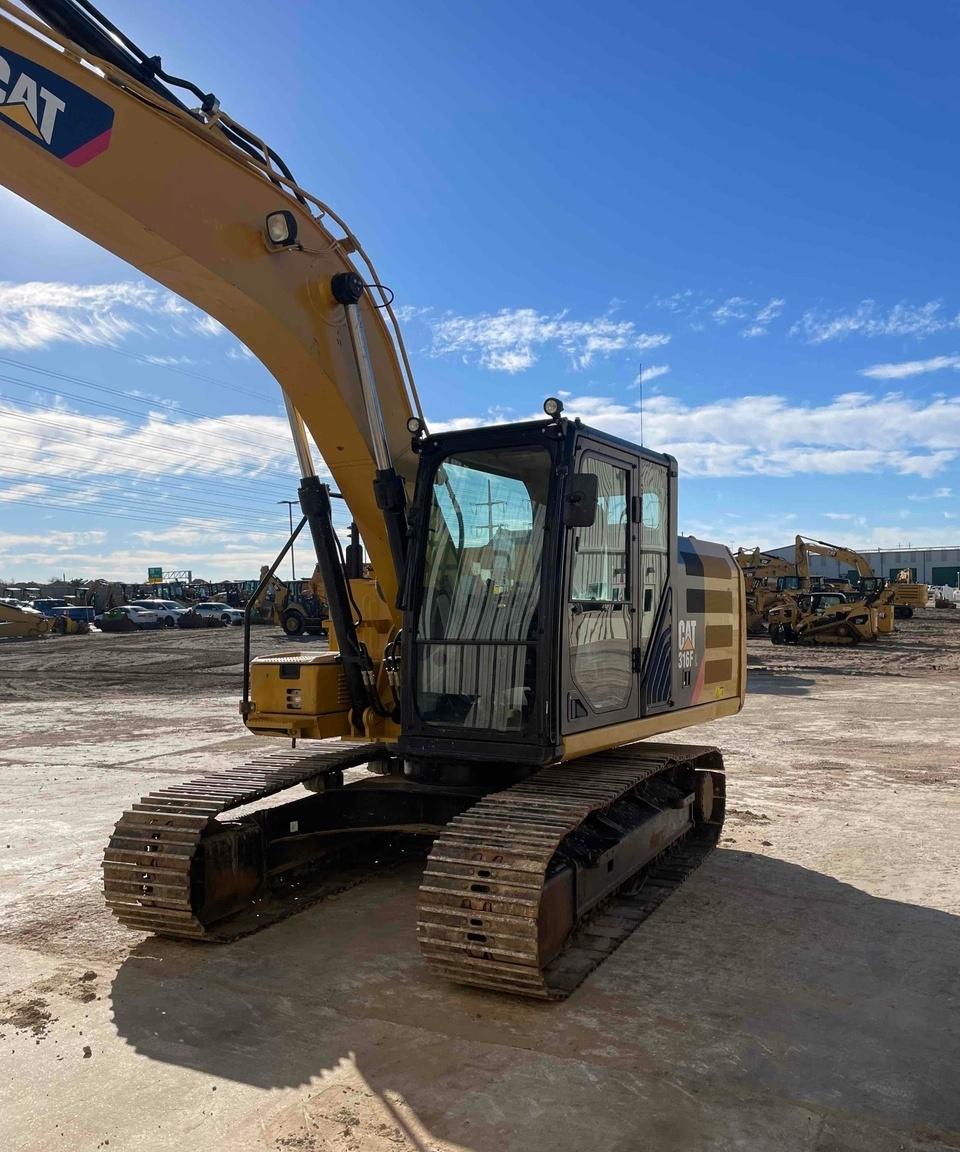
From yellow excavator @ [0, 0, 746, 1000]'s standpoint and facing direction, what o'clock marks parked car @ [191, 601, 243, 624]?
The parked car is roughly at 4 o'clock from the yellow excavator.

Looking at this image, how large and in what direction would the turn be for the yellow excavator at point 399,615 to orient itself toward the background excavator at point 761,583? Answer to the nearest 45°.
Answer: approximately 180°

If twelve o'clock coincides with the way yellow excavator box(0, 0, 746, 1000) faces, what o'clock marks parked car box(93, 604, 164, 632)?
The parked car is roughly at 4 o'clock from the yellow excavator.

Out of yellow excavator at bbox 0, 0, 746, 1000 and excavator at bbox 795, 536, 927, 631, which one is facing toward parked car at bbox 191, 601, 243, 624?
the excavator

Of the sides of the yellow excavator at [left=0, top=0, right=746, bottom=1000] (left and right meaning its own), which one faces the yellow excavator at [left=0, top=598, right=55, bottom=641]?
right

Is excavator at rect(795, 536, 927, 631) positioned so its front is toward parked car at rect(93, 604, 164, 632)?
yes

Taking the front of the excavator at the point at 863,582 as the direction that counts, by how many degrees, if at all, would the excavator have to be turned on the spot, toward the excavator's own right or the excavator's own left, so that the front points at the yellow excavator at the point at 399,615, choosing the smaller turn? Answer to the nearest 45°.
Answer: approximately 90° to the excavator's own left

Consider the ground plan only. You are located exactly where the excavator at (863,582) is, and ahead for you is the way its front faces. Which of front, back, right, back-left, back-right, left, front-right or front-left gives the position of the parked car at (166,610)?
front

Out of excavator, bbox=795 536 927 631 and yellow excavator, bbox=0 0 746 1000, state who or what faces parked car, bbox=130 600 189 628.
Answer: the excavator

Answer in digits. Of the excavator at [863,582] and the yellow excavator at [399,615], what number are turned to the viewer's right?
0

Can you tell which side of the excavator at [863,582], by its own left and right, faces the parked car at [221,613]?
front

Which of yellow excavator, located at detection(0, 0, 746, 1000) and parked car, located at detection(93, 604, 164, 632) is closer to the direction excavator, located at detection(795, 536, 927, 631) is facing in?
the parked car

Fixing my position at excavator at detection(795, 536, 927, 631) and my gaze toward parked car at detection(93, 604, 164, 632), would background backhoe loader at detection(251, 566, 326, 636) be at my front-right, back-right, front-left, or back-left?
front-left

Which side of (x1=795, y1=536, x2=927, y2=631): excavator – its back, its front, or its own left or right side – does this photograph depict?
left

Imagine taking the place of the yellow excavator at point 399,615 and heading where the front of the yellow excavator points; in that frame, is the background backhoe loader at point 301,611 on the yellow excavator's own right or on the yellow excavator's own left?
on the yellow excavator's own right

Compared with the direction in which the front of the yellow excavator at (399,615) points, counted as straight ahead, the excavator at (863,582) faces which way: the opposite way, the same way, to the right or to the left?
to the right

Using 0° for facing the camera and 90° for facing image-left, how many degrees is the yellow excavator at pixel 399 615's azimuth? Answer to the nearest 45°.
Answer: approximately 45°
